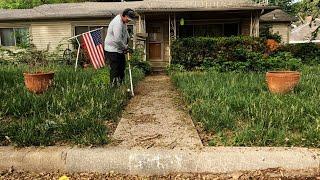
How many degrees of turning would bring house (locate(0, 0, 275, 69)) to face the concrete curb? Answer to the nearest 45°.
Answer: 0° — it already faces it

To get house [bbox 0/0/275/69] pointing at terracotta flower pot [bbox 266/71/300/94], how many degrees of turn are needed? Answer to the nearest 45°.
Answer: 0° — it already faces it

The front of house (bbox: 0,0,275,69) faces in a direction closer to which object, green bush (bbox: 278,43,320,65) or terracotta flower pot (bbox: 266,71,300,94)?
the terracotta flower pot

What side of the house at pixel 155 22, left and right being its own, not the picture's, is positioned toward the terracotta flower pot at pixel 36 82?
front

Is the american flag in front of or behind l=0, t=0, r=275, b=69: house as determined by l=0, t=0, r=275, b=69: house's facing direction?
in front

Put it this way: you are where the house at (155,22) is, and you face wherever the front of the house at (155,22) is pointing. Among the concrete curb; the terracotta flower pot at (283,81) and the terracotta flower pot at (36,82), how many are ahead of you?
3

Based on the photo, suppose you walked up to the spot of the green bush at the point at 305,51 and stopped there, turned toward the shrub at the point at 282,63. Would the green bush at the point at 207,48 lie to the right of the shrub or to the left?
right

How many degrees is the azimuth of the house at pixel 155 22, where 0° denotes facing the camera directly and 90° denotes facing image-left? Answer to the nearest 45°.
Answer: approximately 0°

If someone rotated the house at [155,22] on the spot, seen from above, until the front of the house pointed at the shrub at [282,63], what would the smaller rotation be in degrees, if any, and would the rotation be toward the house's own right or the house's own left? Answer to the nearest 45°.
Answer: approximately 45° to the house's own left
